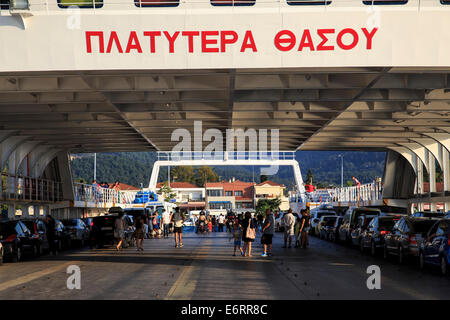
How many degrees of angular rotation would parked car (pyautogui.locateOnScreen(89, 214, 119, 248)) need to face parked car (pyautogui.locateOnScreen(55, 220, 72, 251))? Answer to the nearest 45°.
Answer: approximately 90° to its left

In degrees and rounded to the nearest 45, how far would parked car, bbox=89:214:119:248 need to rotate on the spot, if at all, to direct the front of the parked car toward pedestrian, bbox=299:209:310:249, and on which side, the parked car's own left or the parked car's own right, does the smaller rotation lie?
approximately 90° to the parked car's own right

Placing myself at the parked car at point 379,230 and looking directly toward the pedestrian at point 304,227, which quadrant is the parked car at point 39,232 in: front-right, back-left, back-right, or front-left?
front-left

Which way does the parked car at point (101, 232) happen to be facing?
away from the camera

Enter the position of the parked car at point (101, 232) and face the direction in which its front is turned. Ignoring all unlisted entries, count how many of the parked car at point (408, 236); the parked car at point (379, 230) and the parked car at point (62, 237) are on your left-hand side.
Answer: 1

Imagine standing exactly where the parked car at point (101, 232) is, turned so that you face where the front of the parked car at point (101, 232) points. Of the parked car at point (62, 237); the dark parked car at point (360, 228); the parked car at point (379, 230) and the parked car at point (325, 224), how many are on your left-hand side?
1

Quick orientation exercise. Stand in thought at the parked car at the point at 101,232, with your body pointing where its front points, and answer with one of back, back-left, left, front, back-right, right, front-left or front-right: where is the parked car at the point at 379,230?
back-right
